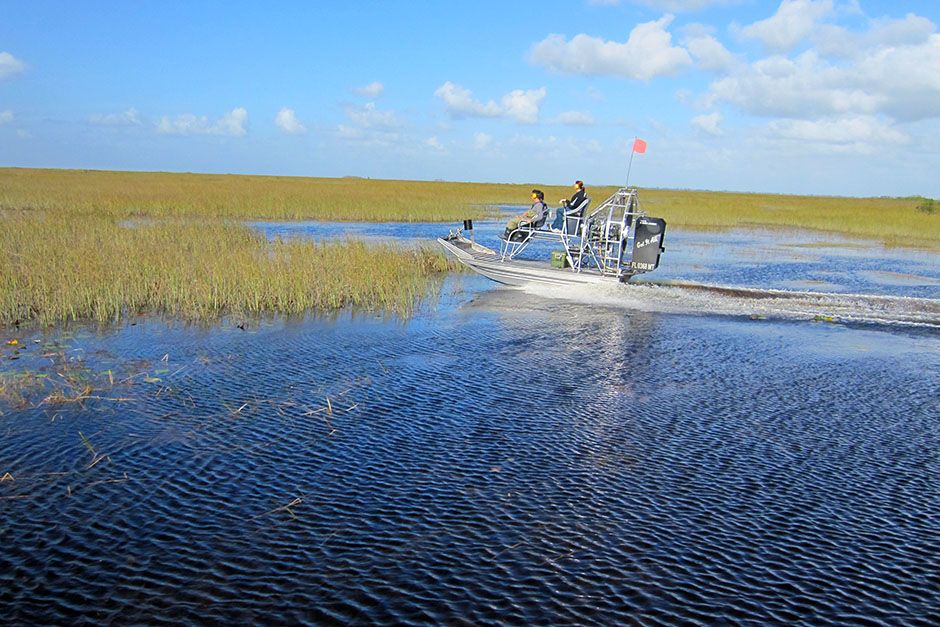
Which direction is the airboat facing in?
to the viewer's left

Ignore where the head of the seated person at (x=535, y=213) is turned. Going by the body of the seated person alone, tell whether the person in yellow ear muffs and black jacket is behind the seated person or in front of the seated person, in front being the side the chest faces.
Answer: behind

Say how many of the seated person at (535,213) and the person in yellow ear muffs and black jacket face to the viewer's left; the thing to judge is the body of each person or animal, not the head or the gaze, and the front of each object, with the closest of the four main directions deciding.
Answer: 2

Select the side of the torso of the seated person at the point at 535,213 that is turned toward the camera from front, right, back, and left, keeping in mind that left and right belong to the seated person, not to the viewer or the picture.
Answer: left

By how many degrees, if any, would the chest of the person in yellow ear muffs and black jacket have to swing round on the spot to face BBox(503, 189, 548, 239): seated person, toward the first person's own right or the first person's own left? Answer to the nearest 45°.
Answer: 0° — they already face them

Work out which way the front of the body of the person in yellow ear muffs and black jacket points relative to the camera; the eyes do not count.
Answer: to the viewer's left
